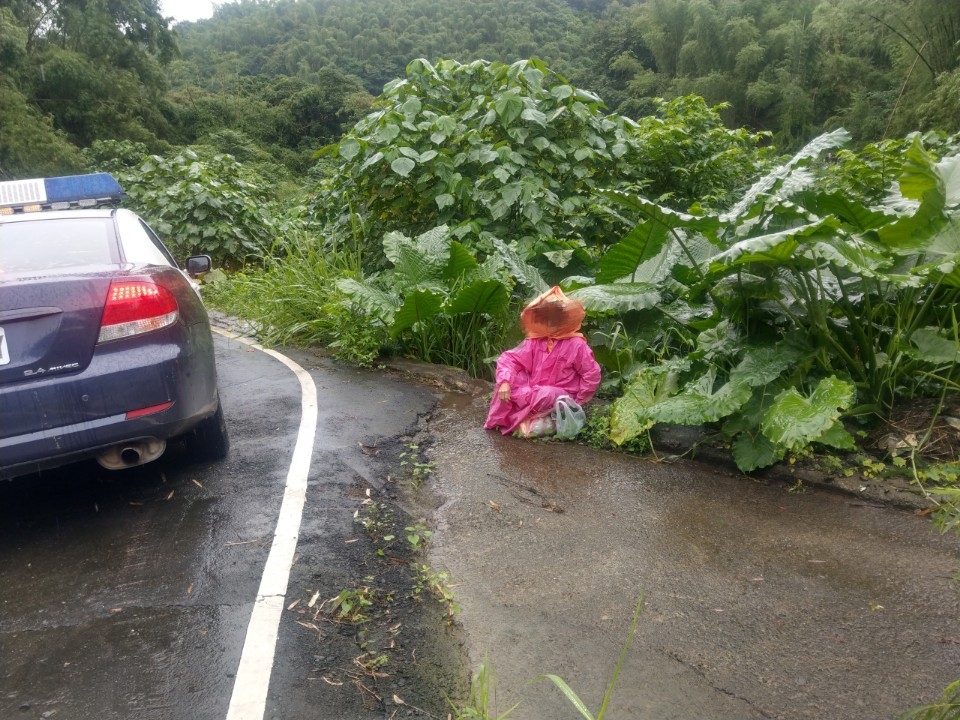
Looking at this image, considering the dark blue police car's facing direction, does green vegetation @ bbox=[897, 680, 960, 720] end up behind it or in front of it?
behind

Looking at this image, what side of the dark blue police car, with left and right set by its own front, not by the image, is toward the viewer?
back

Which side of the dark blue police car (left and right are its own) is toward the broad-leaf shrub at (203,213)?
front

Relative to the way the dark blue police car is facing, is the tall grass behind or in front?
in front

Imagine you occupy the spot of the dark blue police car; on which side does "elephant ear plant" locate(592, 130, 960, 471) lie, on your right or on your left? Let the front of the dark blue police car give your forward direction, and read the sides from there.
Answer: on your right

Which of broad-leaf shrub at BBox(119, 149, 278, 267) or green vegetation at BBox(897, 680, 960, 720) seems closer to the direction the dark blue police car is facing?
the broad-leaf shrub

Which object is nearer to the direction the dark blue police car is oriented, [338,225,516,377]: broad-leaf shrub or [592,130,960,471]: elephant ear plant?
the broad-leaf shrub

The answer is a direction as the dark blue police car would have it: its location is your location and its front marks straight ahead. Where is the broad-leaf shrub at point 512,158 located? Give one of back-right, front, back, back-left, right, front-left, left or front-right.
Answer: front-right

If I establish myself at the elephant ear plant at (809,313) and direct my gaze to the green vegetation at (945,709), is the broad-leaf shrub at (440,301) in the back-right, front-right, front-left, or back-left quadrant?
back-right
